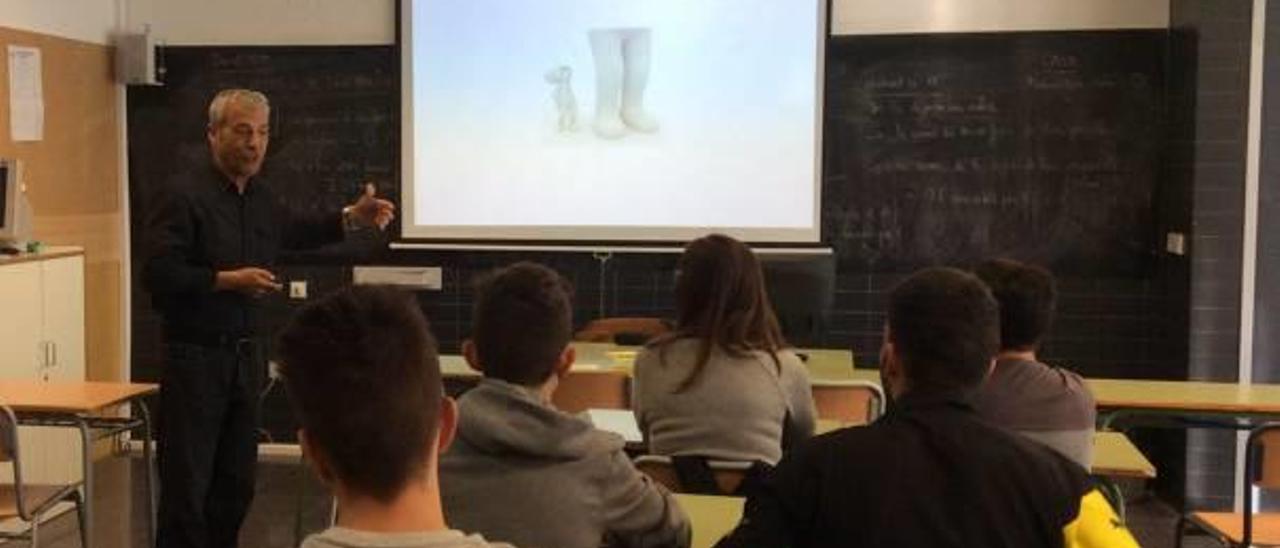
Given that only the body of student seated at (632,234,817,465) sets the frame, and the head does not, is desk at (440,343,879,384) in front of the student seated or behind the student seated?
in front

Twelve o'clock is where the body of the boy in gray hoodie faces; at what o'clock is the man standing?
The man standing is roughly at 11 o'clock from the boy in gray hoodie.

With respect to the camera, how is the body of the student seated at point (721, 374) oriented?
away from the camera

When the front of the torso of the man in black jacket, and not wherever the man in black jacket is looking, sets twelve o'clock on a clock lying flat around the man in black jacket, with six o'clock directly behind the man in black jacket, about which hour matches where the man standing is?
The man standing is roughly at 10 o'clock from the man in black jacket.

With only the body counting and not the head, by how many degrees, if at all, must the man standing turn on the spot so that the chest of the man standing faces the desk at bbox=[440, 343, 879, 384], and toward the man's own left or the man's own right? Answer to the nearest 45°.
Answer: approximately 45° to the man's own left

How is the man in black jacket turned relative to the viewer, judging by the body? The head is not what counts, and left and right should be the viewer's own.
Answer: facing away from the viewer

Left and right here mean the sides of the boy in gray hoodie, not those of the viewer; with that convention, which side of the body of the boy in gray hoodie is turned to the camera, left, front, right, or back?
back

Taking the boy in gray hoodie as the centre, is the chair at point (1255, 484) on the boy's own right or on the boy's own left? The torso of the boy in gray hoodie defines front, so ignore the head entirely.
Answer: on the boy's own right

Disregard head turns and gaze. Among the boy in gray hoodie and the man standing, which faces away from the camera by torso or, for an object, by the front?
the boy in gray hoodie

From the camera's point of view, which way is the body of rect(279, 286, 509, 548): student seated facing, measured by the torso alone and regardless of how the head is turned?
away from the camera

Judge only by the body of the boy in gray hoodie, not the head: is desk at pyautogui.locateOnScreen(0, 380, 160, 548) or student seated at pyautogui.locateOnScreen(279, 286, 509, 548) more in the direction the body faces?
the desk

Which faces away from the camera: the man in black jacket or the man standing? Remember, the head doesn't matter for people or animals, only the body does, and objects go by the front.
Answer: the man in black jacket

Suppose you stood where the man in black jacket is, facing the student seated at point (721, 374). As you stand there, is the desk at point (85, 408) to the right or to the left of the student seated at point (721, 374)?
left

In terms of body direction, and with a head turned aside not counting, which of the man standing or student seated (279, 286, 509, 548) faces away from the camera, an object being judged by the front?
the student seated

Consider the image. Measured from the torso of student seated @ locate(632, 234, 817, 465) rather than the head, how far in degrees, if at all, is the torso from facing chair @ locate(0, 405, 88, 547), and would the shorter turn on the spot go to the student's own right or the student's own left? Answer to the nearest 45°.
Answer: approximately 90° to the student's own left
